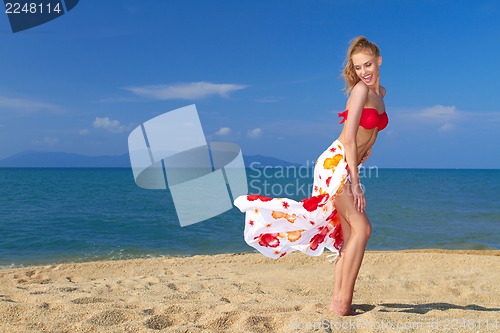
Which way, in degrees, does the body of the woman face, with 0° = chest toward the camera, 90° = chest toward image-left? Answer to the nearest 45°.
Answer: approximately 315°
